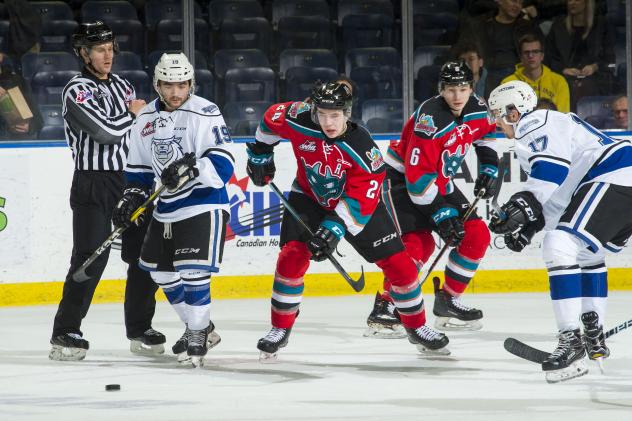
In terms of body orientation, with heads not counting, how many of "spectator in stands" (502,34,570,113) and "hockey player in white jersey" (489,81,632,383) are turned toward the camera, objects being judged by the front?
1

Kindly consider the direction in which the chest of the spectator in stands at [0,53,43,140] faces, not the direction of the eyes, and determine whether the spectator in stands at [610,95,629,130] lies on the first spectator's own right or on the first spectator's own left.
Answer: on the first spectator's own left

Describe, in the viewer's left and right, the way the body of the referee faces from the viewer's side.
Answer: facing the viewer and to the right of the viewer

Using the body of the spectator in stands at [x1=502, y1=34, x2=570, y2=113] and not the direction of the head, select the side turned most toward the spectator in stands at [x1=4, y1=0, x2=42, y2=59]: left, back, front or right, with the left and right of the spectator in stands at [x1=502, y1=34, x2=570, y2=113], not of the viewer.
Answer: right

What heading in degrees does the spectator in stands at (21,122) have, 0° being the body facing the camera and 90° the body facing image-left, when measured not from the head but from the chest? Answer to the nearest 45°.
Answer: approximately 0°

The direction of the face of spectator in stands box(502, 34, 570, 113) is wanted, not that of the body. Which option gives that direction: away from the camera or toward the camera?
toward the camera

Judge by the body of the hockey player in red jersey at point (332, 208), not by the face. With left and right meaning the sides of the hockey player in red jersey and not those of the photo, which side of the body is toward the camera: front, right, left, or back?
front

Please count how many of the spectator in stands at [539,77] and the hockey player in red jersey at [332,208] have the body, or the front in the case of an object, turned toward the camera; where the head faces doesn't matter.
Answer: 2

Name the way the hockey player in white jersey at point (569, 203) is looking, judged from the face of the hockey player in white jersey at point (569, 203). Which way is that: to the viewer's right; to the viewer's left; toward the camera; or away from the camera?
to the viewer's left

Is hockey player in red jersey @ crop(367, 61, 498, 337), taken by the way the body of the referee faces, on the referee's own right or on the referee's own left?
on the referee's own left

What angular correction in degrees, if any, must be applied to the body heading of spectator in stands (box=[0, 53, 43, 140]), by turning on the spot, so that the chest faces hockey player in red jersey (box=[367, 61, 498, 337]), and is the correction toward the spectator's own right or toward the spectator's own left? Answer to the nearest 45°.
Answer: approximately 45° to the spectator's own left

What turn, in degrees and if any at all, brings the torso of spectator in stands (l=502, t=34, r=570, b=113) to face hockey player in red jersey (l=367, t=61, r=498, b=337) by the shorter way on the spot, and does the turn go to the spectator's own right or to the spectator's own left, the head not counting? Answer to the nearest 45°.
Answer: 0° — they already face them

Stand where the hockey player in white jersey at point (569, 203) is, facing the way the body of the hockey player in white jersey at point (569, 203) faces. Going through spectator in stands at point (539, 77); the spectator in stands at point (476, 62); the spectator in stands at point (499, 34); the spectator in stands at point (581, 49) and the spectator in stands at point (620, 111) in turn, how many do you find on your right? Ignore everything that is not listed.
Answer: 5

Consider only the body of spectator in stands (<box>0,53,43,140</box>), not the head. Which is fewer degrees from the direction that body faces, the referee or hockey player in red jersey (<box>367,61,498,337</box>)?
the referee

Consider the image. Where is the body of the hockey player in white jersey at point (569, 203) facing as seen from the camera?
to the viewer's left

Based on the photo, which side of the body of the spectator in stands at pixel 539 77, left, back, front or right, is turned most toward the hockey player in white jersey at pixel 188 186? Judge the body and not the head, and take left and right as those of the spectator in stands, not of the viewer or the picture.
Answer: front

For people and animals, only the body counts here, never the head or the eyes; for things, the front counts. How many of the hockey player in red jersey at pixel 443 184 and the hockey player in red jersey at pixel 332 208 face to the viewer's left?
0

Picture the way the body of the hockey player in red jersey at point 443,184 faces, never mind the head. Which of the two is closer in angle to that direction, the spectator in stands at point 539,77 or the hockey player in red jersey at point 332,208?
the hockey player in red jersey
